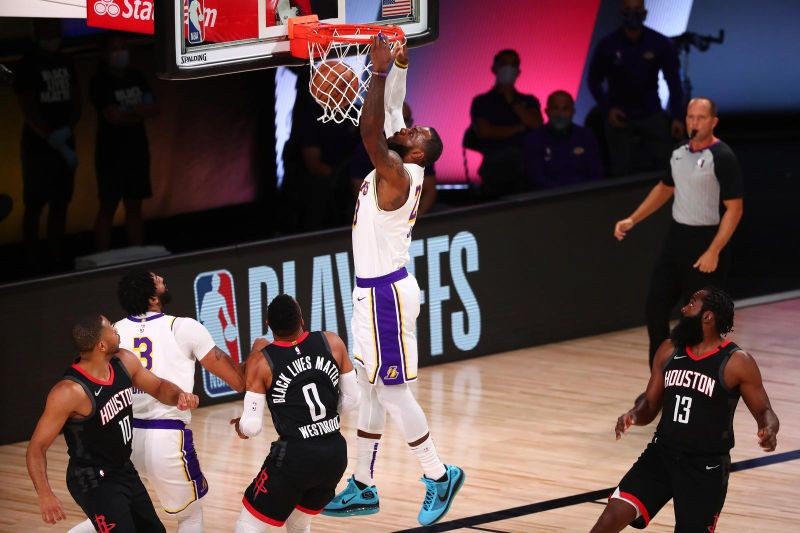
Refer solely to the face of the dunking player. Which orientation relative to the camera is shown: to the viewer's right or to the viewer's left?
to the viewer's left

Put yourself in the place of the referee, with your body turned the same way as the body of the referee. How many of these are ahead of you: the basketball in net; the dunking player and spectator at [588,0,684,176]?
2

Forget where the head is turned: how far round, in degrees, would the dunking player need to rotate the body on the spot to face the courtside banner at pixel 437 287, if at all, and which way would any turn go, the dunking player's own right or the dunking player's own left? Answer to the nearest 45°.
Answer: approximately 90° to the dunking player's own right

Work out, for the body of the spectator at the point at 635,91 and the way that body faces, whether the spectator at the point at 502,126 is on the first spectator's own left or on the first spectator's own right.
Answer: on the first spectator's own right

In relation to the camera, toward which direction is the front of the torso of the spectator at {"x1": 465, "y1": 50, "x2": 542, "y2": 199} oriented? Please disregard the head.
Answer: toward the camera

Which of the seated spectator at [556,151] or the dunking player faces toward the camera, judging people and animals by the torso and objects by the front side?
the seated spectator

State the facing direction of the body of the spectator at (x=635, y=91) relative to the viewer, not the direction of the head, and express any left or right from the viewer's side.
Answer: facing the viewer

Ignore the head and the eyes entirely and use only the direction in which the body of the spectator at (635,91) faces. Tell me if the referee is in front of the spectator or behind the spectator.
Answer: in front

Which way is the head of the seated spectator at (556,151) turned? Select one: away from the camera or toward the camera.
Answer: toward the camera

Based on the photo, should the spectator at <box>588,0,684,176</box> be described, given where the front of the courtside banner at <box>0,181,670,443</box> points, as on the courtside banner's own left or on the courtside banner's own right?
on the courtside banner's own left

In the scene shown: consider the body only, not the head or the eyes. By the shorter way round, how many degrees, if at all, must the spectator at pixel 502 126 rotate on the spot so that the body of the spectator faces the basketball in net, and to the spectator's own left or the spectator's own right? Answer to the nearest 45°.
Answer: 0° — they already face it

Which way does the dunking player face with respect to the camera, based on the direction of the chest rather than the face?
to the viewer's left

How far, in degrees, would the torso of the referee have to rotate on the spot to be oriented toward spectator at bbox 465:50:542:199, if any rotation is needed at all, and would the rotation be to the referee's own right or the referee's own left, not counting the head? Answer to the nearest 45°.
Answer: approximately 90° to the referee's own right
